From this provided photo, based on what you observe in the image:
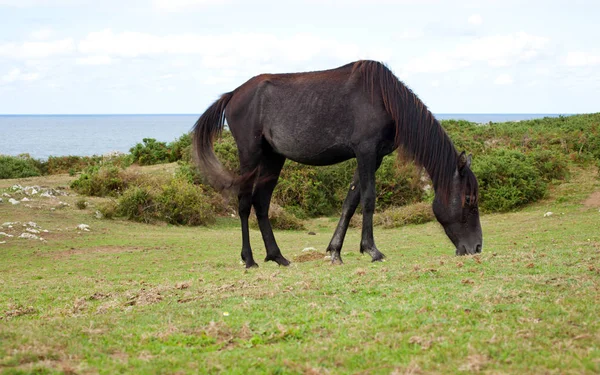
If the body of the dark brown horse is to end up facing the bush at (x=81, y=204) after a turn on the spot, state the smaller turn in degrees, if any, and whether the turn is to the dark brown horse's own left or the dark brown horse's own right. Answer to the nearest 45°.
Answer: approximately 135° to the dark brown horse's own left

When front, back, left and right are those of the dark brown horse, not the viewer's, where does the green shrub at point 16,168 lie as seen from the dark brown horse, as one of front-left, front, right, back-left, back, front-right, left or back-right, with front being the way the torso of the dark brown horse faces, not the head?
back-left

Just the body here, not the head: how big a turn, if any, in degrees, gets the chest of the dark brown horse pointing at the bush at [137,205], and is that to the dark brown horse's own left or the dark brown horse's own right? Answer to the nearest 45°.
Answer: approximately 135° to the dark brown horse's own left

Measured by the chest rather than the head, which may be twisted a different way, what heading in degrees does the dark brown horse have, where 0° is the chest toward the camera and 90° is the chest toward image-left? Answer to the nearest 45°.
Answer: approximately 270°

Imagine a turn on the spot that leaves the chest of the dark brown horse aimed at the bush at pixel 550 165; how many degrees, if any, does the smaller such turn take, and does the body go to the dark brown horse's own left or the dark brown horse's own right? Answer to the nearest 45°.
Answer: approximately 45° to the dark brown horse's own left

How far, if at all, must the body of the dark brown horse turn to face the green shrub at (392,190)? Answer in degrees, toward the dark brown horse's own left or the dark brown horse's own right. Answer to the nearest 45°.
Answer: approximately 90° to the dark brown horse's own left
